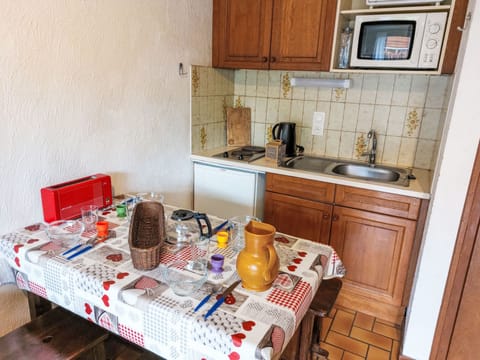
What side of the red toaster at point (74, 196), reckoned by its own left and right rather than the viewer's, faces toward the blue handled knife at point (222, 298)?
front

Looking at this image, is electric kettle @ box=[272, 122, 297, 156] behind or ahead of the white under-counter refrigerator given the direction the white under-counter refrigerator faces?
behind

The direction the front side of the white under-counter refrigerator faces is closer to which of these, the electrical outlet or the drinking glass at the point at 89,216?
the drinking glass

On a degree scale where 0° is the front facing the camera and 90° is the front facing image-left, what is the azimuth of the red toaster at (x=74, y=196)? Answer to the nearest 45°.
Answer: approximately 315°

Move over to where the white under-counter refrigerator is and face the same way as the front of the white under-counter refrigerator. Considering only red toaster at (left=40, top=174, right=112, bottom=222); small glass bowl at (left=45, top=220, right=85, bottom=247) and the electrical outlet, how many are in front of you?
2

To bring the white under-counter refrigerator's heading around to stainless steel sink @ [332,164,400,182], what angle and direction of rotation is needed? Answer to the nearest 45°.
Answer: approximately 135° to its left
